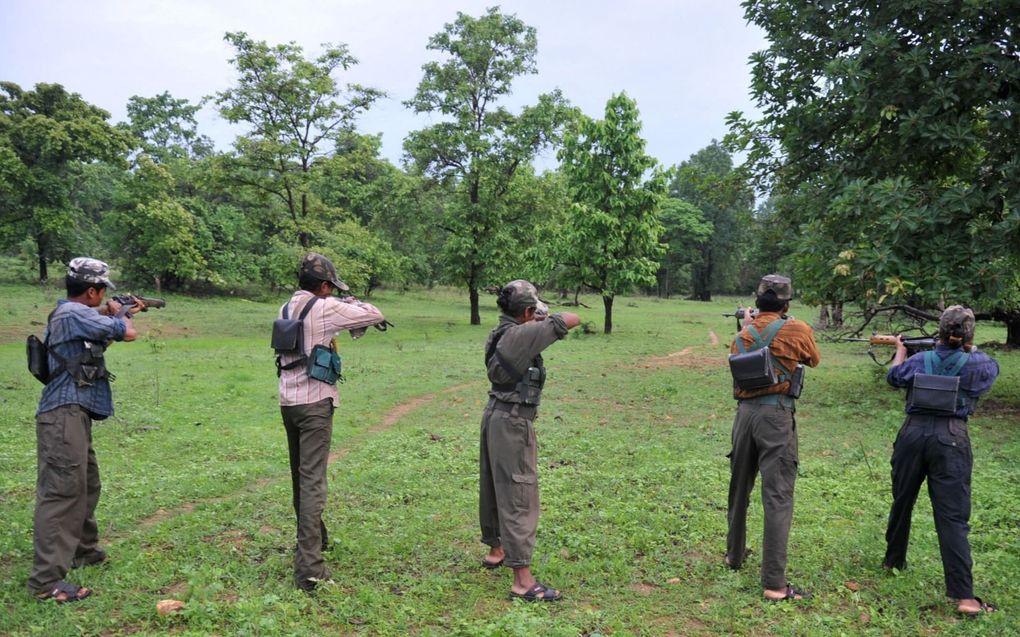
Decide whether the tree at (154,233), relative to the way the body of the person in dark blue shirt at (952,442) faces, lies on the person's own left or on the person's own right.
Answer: on the person's own left

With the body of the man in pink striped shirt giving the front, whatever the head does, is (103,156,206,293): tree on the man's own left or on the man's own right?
on the man's own left

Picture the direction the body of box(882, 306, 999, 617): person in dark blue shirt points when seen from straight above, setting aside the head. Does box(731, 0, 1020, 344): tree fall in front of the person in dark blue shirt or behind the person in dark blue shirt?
in front

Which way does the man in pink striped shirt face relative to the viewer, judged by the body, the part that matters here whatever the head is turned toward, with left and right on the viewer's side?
facing away from the viewer and to the right of the viewer

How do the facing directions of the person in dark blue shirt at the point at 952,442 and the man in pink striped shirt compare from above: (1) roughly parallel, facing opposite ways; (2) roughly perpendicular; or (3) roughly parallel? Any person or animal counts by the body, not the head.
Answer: roughly parallel

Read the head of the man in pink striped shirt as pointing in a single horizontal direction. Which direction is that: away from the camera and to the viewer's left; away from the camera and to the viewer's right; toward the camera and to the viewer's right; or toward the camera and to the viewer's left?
away from the camera and to the viewer's right

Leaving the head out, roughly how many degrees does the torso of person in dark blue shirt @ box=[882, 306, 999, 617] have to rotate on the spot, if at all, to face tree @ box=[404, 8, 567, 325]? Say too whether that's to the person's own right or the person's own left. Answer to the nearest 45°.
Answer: approximately 45° to the person's own left

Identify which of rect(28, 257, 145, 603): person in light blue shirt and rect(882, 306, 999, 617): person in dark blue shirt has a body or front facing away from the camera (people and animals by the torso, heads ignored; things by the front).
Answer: rect(882, 306, 999, 617): person in dark blue shirt

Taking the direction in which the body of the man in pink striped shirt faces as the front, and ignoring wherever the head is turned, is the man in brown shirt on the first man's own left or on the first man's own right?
on the first man's own right

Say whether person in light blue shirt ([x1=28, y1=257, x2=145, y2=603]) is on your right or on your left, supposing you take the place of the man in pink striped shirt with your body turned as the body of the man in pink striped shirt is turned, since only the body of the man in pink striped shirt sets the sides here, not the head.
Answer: on your left

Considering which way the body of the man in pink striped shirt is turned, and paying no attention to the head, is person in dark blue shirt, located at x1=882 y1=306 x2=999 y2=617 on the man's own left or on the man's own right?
on the man's own right

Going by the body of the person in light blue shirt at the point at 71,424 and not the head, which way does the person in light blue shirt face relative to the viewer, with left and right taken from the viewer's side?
facing to the right of the viewer

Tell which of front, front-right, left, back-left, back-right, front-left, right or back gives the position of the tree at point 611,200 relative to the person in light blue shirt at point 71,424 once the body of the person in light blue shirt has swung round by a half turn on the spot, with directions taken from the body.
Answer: back-right

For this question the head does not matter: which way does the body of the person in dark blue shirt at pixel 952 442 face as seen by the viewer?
away from the camera

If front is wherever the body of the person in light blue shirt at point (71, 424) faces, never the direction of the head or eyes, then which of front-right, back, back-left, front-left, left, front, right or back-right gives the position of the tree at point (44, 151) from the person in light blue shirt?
left

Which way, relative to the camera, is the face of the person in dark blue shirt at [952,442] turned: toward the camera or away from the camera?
away from the camera
